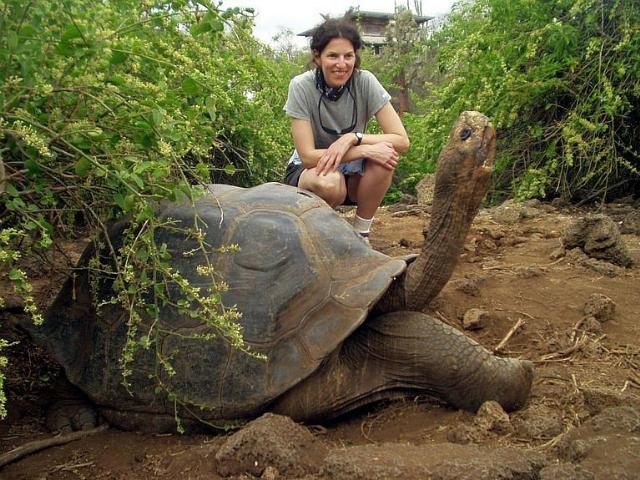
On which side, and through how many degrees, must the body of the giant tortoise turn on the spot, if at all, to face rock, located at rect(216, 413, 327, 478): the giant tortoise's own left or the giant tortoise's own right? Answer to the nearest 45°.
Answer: approximately 90° to the giant tortoise's own right

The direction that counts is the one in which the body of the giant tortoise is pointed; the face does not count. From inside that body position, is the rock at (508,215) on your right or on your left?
on your left

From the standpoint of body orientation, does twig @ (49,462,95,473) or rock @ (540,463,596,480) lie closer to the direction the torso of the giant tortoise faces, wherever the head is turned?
the rock

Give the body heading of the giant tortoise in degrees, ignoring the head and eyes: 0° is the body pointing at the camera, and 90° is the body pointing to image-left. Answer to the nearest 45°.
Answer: approximately 270°

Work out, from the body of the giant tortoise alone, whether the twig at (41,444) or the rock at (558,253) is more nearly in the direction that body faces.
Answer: the rock

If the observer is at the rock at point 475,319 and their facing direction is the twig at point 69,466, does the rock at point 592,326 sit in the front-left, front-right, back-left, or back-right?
back-left

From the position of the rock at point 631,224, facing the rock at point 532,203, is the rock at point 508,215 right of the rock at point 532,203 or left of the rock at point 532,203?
left
